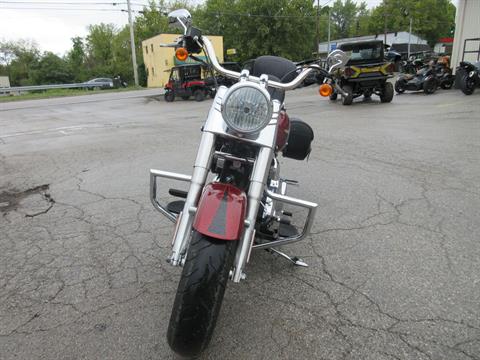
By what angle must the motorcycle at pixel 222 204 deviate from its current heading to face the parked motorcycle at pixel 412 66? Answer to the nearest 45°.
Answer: approximately 135° to its left

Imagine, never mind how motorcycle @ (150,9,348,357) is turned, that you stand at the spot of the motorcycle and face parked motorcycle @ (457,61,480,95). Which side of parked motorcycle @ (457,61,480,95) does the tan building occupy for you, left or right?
left

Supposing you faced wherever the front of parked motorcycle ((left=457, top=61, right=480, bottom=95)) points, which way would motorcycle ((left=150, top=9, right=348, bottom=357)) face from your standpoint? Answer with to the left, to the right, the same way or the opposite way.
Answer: to the left

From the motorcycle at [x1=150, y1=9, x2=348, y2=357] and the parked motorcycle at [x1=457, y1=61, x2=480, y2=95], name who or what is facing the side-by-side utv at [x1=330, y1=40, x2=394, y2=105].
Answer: the parked motorcycle

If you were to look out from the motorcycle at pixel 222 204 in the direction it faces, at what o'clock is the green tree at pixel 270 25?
The green tree is roughly at 6 o'clock from the motorcycle.

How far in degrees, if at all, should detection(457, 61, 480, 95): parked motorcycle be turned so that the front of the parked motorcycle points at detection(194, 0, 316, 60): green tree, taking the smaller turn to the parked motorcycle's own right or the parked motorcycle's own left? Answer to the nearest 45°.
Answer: approximately 90° to the parked motorcycle's own right

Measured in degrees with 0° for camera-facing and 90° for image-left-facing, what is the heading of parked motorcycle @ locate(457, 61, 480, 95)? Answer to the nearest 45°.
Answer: approximately 45°

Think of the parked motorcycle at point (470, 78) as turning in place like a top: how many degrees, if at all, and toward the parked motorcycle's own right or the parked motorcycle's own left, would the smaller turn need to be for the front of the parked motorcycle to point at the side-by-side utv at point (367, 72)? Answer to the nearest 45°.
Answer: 0° — it already faces it

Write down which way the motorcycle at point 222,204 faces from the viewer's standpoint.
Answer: facing the viewer

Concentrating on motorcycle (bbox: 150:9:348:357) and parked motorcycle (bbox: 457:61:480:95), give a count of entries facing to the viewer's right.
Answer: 0

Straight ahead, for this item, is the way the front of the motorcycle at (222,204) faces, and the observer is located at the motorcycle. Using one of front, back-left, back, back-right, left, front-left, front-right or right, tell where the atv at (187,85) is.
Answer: back
